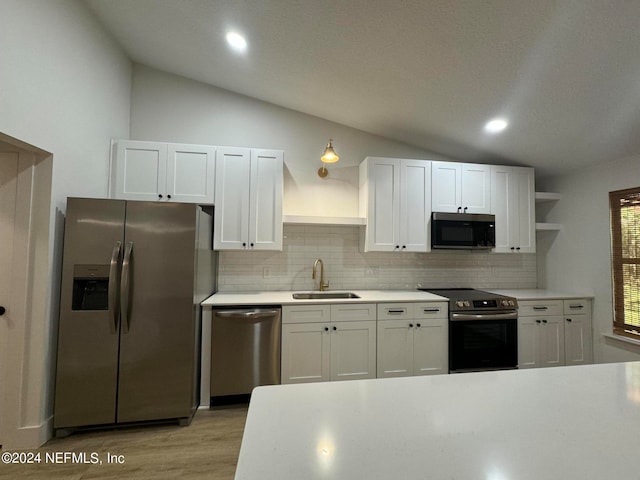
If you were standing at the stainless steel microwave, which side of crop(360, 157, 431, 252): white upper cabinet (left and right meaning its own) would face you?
left

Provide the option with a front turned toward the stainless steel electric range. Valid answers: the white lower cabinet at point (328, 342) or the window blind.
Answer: the window blind

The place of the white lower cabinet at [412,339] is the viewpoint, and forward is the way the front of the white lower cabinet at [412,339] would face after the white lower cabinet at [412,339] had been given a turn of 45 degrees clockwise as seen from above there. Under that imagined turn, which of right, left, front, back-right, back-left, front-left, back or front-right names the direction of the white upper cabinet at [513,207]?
back

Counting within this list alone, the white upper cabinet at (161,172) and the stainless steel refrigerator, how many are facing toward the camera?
2

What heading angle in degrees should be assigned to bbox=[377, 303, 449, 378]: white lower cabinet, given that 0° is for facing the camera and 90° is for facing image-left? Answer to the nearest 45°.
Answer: approximately 0°

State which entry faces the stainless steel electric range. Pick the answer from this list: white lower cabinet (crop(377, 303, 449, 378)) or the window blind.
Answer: the window blind

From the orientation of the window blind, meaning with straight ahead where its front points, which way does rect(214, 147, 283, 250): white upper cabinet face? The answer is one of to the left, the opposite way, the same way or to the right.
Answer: to the left

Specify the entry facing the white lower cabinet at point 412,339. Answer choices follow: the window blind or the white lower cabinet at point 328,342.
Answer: the window blind

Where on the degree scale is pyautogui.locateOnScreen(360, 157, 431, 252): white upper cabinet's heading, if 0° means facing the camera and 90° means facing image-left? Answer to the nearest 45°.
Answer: approximately 0°
